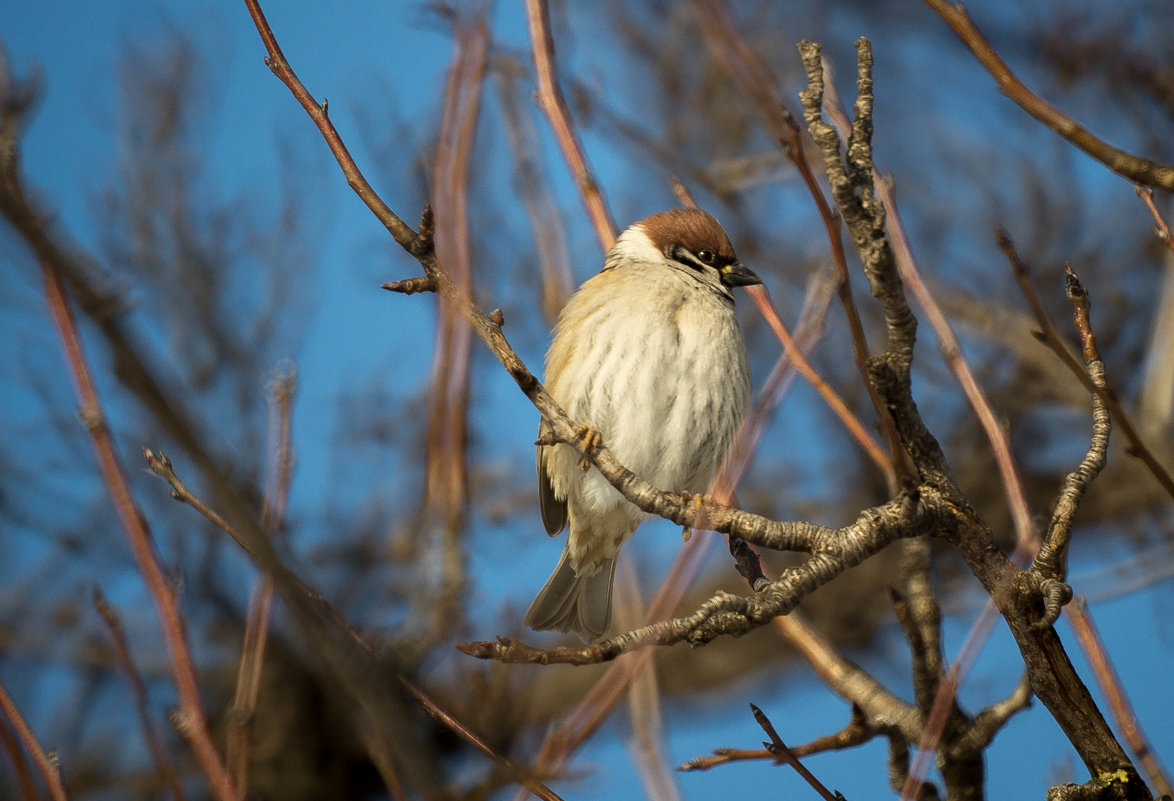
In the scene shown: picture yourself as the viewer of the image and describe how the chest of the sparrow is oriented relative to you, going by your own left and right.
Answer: facing the viewer and to the right of the viewer

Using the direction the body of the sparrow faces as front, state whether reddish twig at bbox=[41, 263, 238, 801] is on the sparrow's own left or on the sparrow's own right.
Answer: on the sparrow's own right
